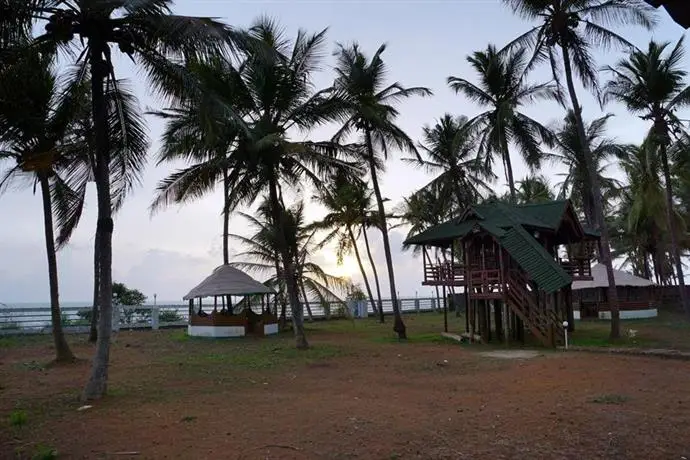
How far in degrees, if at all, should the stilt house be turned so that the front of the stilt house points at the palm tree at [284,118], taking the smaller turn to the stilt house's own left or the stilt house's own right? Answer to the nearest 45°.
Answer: approximately 45° to the stilt house's own right

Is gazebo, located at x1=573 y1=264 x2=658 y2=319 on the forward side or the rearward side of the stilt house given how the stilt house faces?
on the rearward side

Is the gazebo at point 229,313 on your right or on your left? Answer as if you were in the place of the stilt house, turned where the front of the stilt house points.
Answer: on your right

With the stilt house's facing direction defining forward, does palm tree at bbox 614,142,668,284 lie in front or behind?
behind

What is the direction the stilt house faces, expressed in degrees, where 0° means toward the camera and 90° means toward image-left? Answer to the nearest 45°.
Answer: approximately 0°

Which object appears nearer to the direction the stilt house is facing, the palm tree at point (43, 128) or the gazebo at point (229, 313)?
the palm tree

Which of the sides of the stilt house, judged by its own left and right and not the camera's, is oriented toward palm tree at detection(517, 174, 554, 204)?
back
